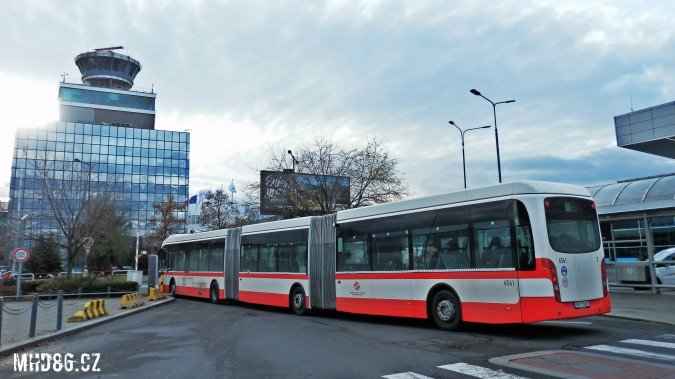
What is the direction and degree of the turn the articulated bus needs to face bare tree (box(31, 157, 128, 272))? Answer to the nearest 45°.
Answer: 0° — it already faces it

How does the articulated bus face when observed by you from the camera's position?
facing away from the viewer and to the left of the viewer

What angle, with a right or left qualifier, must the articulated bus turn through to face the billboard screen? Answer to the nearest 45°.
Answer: approximately 45° to its right

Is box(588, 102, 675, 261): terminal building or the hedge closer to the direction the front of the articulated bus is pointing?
the hedge

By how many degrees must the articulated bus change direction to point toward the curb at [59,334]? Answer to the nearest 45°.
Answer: approximately 45° to its left

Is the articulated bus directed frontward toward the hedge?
yes

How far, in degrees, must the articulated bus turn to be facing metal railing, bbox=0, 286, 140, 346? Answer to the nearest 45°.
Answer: approximately 45° to its left

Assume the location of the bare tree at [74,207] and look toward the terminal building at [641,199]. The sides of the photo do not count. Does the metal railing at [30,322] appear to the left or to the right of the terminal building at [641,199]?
right

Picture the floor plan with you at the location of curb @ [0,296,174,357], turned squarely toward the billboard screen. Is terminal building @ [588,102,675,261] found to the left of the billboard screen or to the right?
right

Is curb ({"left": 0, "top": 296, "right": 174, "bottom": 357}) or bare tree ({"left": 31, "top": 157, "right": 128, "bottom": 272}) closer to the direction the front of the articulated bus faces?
the bare tree

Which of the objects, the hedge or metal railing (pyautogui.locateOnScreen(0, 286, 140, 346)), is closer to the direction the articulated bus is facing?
the hedge

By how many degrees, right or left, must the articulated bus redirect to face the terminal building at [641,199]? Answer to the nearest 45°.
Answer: approximately 90° to its right

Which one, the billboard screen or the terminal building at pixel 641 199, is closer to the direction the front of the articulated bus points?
the billboard screen

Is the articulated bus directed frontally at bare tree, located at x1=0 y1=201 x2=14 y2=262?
yes
